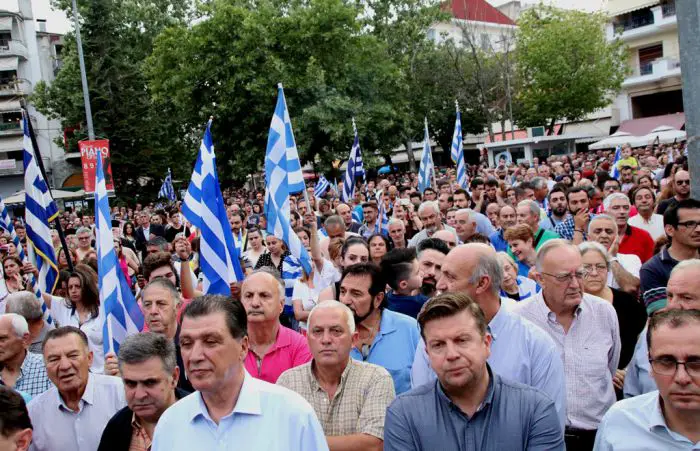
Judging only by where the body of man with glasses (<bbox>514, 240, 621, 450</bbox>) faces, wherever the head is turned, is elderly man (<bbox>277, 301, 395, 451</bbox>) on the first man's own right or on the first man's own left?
on the first man's own right

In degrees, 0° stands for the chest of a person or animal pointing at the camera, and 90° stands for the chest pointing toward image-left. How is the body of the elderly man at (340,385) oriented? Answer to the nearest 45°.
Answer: approximately 0°

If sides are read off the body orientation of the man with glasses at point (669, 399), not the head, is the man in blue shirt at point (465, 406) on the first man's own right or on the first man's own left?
on the first man's own right

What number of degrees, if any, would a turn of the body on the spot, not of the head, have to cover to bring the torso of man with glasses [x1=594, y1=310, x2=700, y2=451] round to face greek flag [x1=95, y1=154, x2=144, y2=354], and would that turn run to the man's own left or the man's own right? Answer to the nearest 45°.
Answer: approximately 135° to the man's own right

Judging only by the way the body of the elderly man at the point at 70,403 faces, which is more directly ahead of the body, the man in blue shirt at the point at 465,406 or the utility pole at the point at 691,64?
the man in blue shirt
